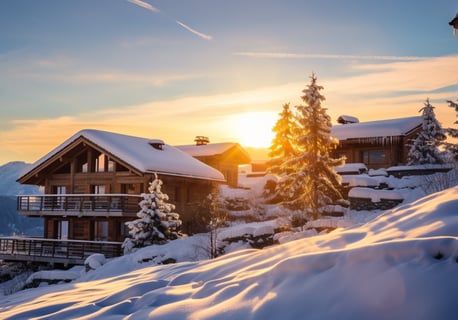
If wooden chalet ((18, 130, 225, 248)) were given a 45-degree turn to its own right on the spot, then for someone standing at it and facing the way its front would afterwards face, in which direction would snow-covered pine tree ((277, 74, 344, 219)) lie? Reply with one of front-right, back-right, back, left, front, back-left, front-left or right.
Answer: back-left

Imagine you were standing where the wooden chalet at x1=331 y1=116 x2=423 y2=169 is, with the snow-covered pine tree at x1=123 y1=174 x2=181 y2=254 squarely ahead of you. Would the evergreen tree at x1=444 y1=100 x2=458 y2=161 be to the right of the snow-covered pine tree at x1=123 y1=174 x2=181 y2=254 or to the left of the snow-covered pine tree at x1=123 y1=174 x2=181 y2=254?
left

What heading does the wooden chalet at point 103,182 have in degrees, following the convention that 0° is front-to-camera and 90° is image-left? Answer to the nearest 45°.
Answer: approximately 45°

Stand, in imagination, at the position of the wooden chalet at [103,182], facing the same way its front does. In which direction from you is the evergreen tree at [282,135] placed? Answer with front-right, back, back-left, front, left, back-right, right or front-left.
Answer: back

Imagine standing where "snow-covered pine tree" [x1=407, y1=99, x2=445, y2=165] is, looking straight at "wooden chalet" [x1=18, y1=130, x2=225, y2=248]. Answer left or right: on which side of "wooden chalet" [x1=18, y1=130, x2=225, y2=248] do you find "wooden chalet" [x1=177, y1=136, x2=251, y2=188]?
right

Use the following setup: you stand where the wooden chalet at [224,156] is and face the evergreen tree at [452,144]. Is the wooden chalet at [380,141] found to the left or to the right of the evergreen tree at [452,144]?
left

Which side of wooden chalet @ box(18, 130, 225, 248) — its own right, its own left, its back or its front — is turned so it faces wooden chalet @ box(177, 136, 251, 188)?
back

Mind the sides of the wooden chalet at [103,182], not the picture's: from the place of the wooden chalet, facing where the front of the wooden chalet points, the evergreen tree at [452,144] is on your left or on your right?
on your left

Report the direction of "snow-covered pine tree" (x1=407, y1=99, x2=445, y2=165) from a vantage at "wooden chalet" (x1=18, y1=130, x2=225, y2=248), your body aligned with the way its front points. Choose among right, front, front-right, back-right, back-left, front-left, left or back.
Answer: back-left

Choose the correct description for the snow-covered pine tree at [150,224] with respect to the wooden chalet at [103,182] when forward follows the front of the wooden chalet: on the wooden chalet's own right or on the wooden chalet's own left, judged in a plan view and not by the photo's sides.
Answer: on the wooden chalet's own left

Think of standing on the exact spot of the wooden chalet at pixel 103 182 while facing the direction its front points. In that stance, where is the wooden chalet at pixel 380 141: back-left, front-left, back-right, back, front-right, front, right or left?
back-left
